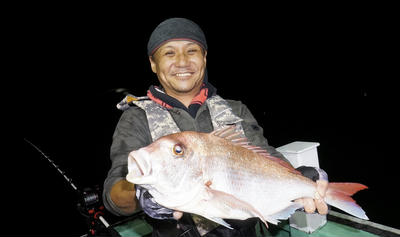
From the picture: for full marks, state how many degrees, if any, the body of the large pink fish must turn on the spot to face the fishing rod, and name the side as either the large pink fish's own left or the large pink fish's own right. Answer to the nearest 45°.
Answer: approximately 45° to the large pink fish's own right

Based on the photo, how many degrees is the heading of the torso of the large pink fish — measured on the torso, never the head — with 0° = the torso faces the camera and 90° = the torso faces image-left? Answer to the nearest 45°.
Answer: approximately 90°

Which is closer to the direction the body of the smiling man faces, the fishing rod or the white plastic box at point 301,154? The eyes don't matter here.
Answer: the fishing rod

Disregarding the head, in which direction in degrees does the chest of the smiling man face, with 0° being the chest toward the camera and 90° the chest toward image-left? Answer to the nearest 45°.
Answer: approximately 0°

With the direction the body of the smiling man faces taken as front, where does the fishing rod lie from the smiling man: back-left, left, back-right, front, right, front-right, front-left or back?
right
